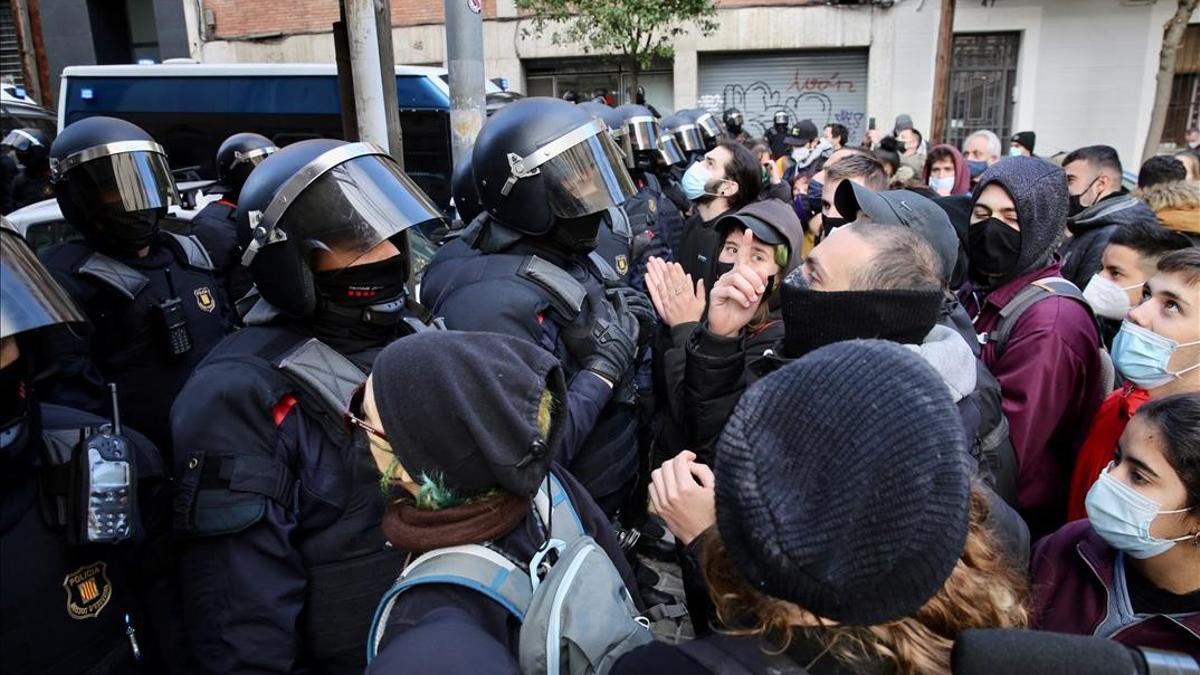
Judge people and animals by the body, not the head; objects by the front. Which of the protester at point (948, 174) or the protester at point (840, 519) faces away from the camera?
the protester at point (840, 519)

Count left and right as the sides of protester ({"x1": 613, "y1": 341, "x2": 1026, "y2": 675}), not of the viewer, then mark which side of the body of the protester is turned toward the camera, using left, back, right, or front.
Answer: back

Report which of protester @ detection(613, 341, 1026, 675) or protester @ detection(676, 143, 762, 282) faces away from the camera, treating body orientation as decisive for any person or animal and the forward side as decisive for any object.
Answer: protester @ detection(613, 341, 1026, 675)

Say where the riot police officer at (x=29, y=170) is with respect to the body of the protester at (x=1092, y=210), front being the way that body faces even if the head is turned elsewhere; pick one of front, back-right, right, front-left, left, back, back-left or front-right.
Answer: front

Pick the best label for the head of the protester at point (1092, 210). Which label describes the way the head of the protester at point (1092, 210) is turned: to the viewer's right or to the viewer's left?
to the viewer's left

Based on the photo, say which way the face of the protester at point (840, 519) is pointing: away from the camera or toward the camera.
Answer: away from the camera

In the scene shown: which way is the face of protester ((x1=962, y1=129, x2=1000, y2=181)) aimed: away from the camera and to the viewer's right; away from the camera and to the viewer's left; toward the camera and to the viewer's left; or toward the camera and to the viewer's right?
toward the camera and to the viewer's left

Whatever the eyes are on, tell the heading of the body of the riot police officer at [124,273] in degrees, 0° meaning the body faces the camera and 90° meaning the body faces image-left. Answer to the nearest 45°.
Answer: approximately 315°

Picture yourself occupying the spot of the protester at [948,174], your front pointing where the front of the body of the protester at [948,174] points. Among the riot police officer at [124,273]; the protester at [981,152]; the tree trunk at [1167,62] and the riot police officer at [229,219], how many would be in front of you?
2

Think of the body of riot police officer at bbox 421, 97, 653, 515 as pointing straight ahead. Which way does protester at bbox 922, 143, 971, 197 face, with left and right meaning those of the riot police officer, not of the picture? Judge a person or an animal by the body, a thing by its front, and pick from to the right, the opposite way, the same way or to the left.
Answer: to the right

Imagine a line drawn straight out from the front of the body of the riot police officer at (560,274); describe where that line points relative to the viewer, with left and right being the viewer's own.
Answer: facing to the right of the viewer

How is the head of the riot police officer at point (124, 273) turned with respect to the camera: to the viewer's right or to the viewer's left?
to the viewer's right

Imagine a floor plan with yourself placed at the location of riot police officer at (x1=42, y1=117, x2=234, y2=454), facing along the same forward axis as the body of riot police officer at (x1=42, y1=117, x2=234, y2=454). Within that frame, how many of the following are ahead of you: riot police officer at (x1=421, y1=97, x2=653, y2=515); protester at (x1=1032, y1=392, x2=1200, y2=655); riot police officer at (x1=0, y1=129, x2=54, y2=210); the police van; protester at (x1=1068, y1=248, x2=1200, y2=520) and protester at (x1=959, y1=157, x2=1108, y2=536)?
4

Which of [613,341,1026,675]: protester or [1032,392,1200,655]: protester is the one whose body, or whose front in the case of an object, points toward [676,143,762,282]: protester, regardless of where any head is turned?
[613,341,1026,675]: protester
